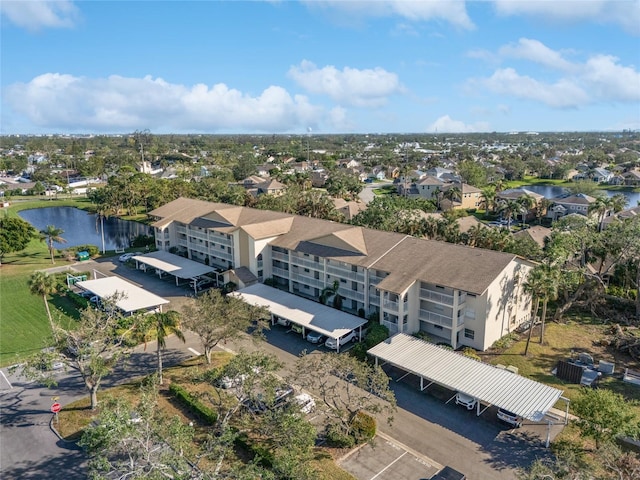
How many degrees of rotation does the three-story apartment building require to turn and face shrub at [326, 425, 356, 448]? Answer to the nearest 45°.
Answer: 0° — it already faces it

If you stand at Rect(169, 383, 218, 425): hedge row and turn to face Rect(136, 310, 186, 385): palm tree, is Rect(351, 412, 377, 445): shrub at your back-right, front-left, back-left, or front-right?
back-right

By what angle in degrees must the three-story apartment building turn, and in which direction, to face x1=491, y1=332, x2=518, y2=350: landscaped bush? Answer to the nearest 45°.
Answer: approximately 135° to its left

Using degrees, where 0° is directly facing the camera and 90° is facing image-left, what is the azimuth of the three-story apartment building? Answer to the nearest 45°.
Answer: approximately 45°

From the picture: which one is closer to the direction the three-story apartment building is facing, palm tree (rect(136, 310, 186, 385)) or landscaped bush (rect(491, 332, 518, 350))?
the palm tree

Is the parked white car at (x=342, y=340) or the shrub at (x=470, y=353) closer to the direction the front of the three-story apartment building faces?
the parked white car

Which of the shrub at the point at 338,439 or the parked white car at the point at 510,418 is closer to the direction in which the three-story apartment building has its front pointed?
the shrub

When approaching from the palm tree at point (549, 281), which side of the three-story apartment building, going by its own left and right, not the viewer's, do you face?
left

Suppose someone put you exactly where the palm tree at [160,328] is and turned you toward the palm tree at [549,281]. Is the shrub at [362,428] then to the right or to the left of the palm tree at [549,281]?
right
